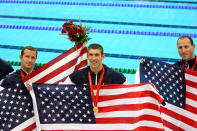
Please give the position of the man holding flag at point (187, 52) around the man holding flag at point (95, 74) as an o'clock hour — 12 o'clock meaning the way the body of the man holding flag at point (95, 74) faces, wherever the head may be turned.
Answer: the man holding flag at point (187, 52) is roughly at 9 o'clock from the man holding flag at point (95, 74).

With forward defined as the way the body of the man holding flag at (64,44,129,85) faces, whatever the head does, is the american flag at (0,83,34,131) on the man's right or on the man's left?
on the man's right

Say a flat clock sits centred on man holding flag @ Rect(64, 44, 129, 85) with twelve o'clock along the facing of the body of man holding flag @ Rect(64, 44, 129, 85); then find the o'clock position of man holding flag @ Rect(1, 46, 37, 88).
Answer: man holding flag @ Rect(1, 46, 37, 88) is roughly at 3 o'clock from man holding flag @ Rect(64, 44, 129, 85).

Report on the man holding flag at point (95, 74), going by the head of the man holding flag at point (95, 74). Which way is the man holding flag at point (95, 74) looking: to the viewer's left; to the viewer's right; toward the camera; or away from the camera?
toward the camera

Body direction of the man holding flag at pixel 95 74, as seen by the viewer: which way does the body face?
toward the camera
